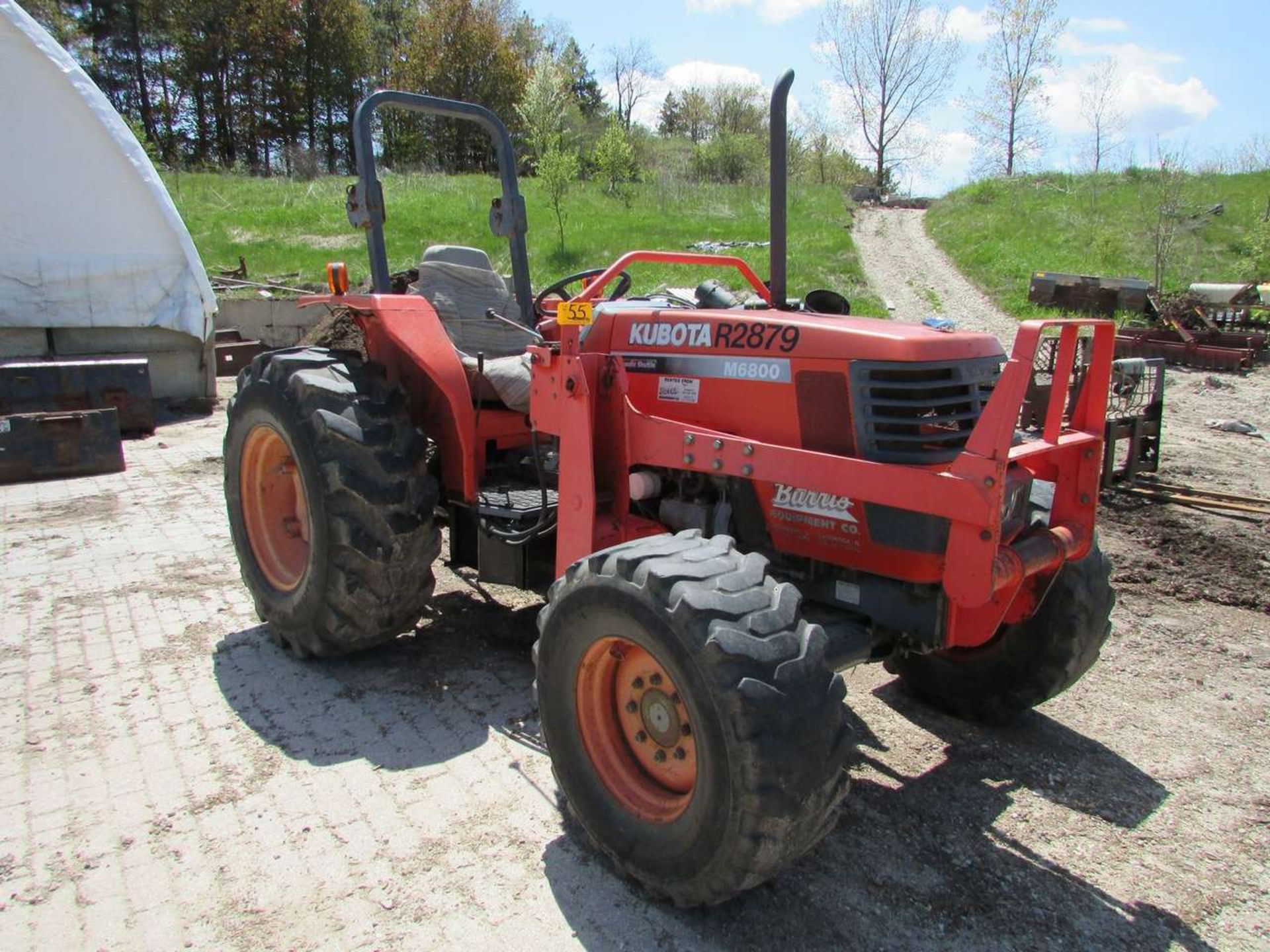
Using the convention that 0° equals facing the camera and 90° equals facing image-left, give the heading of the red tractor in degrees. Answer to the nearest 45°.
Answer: approximately 315°

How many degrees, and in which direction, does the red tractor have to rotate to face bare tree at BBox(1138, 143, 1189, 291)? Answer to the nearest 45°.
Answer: approximately 90° to its left

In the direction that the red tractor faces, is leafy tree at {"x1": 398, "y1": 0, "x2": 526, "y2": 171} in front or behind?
behind

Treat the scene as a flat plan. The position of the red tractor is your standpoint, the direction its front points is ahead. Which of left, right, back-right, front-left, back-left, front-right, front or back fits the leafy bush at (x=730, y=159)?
back-left

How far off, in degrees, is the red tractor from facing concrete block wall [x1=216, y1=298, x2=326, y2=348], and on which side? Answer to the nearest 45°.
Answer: approximately 180°

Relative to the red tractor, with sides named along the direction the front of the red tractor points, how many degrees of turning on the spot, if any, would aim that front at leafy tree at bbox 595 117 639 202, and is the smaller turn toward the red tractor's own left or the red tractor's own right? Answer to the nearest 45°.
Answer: approximately 135° to the red tractor's own left

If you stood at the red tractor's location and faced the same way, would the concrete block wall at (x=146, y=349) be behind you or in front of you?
behind

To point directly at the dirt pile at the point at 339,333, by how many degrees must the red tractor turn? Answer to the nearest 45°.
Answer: approximately 180°
